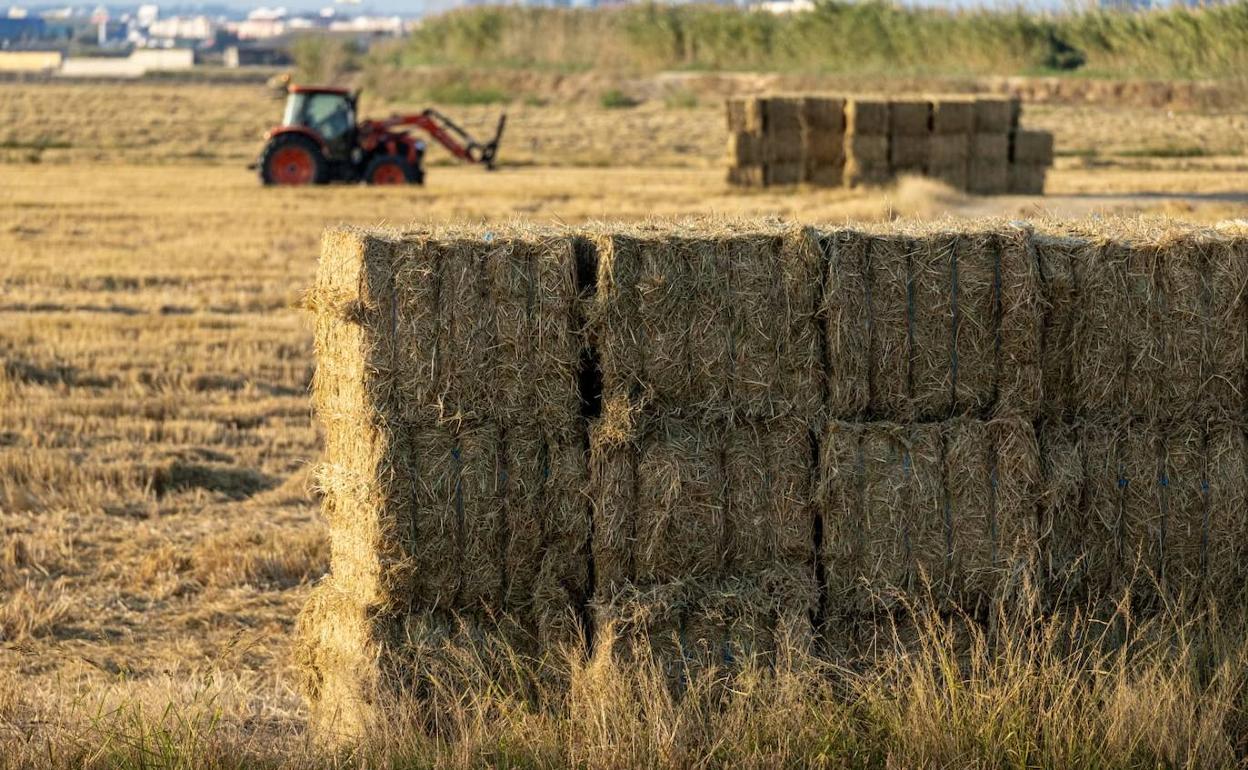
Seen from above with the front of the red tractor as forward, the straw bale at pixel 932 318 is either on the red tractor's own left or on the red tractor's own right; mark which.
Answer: on the red tractor's own right

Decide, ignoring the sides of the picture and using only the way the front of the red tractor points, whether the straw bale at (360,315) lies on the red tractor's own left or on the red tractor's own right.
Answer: on the red tractor's own right

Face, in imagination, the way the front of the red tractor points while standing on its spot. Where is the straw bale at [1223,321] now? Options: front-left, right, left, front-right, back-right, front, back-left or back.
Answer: right

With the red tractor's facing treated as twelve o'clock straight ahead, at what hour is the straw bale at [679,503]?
The straw bale is roughly at 3 o'clock from the red tractor.

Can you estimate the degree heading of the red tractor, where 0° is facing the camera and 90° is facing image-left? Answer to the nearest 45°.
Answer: approximately 270°

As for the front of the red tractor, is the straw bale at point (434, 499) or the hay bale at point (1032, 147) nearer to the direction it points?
the hay bale

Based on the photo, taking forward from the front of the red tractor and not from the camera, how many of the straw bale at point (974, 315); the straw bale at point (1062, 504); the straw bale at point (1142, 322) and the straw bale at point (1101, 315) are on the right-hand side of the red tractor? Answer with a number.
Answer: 4

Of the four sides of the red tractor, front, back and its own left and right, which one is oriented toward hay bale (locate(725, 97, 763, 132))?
front

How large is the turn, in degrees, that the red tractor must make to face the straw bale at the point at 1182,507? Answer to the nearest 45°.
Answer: approximately 90° to its right

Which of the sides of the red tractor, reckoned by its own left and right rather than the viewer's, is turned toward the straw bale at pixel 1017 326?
right

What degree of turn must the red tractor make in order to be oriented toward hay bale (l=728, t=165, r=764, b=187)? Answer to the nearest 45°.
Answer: approximately 45° to its right

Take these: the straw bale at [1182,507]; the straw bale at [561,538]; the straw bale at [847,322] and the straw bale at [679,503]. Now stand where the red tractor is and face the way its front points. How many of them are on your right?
4

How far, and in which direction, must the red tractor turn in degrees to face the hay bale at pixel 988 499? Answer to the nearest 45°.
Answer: approximately 90° to its right

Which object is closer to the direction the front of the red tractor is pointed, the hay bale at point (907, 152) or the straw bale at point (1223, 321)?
the hay bale

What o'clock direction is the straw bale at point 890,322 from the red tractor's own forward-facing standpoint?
The straw bale is roughly at 3 o'clock from the red tractor.

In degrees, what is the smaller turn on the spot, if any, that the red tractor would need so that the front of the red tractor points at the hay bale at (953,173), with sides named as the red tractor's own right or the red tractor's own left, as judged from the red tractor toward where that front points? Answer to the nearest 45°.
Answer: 0° — it already faces it
